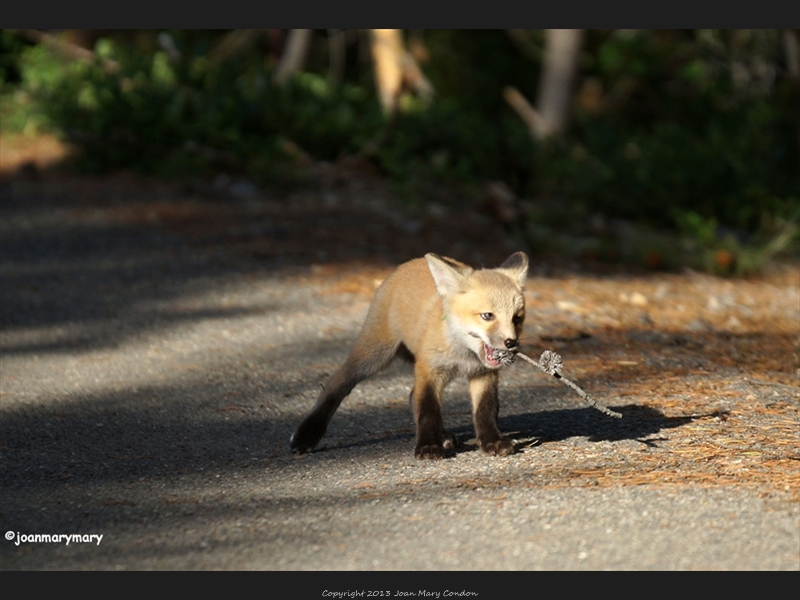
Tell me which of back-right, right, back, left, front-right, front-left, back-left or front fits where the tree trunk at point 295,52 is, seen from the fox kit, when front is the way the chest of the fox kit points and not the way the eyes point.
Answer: back-left

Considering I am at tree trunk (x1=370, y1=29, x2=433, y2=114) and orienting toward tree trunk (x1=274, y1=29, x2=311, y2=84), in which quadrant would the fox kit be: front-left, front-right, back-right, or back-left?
back-left

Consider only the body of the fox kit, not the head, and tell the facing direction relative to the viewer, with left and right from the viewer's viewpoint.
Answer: facing the viewer and to the right of the viewer

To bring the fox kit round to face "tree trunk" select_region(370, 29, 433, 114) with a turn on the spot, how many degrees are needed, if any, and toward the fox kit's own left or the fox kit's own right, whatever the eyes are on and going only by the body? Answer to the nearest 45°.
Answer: approximately 135° to the fox kit's own left

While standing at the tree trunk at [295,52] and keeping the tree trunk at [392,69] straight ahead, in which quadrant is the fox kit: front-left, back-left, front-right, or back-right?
front-right

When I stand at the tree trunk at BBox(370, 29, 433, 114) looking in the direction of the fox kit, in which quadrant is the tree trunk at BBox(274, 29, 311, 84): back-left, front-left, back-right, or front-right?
back-right
